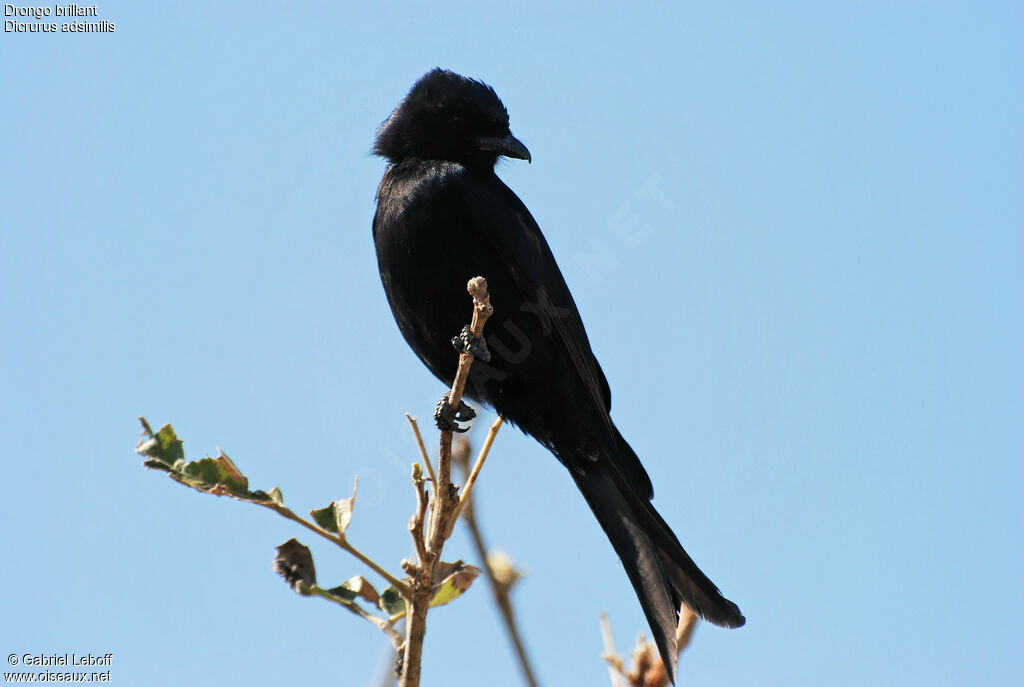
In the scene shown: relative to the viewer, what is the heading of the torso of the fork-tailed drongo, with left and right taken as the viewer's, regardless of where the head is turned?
facing the viewer and to the left of the viewer
